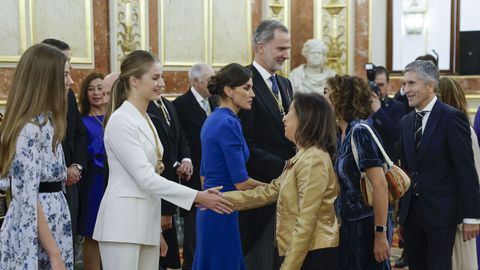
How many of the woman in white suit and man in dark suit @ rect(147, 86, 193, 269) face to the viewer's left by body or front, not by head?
0

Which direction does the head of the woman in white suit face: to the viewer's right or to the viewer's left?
to the viewer's right

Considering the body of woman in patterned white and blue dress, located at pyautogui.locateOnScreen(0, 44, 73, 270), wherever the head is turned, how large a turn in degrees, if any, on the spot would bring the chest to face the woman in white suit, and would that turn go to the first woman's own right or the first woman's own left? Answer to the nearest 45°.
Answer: approximately 45° to the first woman's own left

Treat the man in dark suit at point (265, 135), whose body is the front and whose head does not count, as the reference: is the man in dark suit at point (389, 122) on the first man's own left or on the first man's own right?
on the first man's own left

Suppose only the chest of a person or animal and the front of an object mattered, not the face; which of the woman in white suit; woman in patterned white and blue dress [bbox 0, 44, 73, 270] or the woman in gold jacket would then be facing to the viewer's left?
the woman in gold jacket

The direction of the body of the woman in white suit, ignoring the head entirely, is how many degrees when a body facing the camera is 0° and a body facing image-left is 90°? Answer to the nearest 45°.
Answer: approximately 270°

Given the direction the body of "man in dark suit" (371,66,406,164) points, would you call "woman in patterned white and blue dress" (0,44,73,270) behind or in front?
in front

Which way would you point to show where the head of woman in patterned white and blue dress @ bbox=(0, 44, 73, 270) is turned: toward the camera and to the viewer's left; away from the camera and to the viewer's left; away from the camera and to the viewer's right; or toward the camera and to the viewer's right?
away from the camera and to the viewer's right

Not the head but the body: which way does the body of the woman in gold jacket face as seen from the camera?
to the viewer's left

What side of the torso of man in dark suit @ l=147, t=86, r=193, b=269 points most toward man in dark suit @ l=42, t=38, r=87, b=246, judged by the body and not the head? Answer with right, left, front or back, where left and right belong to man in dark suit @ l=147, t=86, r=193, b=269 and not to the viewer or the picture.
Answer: right

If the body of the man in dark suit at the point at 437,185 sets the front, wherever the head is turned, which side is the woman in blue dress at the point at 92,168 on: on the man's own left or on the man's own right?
on the man's own right

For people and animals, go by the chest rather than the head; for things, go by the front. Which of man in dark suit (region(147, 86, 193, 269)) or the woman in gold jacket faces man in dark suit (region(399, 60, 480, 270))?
man in dark suit (region(147, 86, 193, 269))

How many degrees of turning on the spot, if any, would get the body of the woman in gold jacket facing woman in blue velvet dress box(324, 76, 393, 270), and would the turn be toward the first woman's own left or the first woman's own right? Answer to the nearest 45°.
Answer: approximately 135° to the first woman's own right

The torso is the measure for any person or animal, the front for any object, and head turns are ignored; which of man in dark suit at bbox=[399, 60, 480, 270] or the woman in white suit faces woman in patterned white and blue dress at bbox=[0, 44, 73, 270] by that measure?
the man in dark suit

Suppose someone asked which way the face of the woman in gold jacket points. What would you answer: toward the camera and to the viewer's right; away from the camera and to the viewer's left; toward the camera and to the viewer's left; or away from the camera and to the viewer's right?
away from the camera and to the viewer's left
